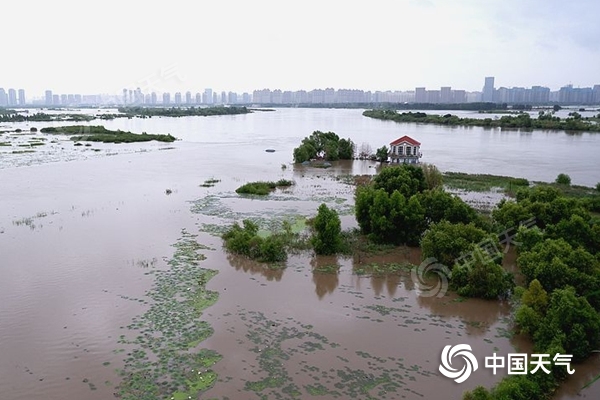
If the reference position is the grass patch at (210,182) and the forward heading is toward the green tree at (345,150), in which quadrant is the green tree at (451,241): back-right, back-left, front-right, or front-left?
back-right

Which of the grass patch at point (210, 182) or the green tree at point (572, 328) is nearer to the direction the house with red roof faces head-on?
the green tree

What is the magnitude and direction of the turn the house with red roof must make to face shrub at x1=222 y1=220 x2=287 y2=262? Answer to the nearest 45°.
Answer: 0° — it already faces it

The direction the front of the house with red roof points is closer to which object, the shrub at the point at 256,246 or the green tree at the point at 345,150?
the shrub

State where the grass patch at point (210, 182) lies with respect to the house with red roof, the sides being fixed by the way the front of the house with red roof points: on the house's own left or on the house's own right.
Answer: on the house's own right

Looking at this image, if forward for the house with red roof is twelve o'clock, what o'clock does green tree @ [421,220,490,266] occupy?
The green tree is roughly at 12 o'clock from the house with red roof.

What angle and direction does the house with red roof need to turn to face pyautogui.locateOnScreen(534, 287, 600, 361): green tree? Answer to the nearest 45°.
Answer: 0° — it already faces it

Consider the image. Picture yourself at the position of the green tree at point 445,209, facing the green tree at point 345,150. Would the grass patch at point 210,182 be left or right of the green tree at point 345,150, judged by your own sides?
left

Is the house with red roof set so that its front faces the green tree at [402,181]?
yes

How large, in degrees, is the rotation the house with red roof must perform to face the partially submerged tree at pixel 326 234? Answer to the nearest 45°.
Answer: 0° — it already faces it

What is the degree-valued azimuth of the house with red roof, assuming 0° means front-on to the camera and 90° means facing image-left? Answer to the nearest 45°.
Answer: approximately 0°

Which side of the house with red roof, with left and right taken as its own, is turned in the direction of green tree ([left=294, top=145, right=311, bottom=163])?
right

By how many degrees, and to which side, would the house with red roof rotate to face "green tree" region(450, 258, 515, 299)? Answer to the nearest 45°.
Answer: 0° — it already faces it

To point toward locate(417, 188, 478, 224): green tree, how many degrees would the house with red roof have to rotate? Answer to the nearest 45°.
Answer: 0° — it already faces it
